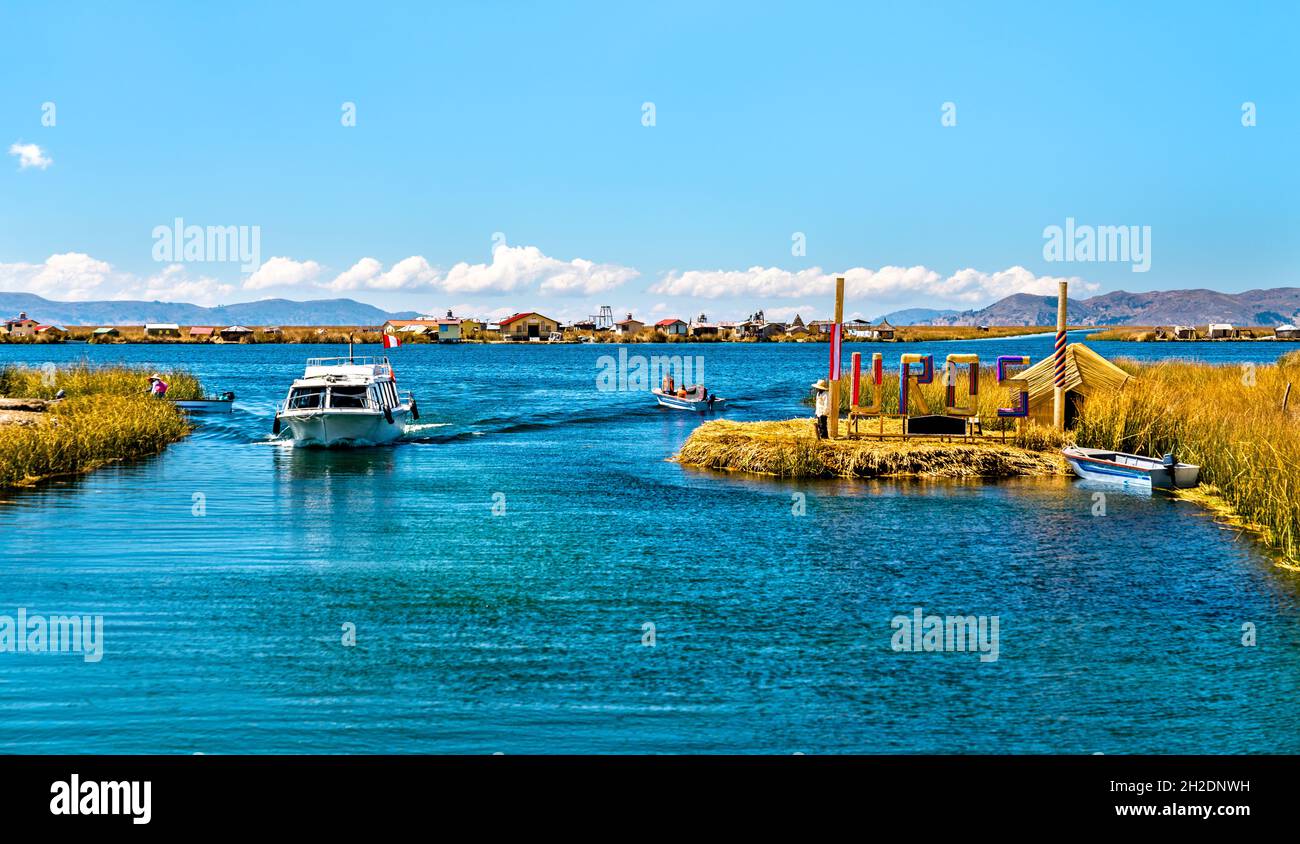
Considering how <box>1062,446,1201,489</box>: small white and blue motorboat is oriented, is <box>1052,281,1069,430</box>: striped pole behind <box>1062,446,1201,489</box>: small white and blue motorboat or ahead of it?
ahead

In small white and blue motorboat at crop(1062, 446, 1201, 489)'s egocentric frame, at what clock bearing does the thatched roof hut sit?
The thatched roof hut is roughly at 1 o'clock from the small white and blue motorboat.

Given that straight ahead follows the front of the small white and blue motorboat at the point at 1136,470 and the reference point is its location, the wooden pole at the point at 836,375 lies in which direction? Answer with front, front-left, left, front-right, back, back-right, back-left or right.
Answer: front-left

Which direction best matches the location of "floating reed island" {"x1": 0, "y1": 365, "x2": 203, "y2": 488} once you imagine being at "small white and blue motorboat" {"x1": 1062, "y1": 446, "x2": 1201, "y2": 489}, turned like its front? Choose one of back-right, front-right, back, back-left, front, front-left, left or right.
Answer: front-left

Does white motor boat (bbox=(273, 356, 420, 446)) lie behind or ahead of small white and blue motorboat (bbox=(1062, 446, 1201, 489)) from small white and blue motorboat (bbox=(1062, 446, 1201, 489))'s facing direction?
ahead

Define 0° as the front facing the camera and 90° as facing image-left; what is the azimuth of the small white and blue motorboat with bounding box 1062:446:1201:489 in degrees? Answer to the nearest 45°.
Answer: approximately 135°

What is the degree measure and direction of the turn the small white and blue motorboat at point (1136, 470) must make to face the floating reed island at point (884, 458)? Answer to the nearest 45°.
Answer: approximately 45° to its left
